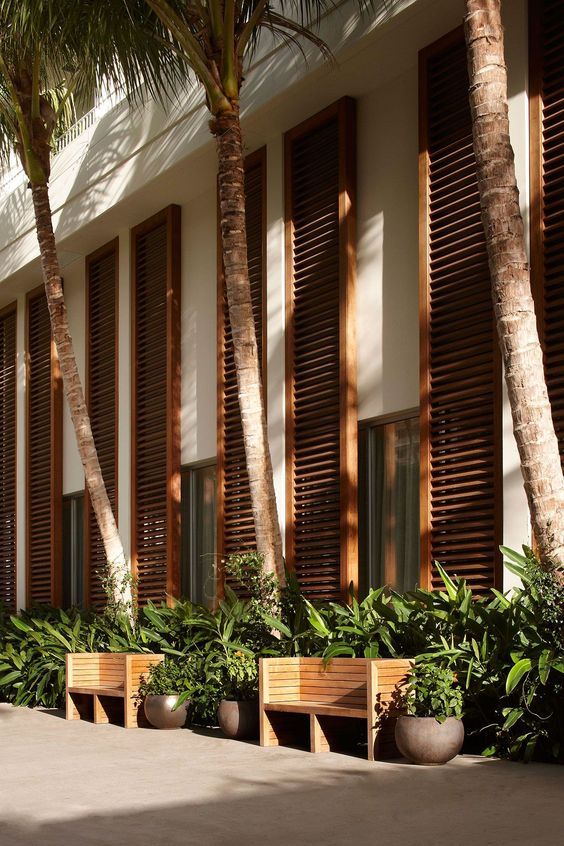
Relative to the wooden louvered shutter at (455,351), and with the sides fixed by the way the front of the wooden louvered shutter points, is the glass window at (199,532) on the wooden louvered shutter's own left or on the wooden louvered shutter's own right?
on the wooden louvered shutter's own right

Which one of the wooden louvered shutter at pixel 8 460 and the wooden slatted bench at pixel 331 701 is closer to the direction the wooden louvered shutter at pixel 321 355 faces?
the wooden slatted bench

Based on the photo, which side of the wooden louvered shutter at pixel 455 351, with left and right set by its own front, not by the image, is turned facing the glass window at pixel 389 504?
right

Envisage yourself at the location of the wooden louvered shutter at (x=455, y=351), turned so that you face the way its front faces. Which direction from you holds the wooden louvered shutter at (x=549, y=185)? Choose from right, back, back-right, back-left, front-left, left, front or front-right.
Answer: left

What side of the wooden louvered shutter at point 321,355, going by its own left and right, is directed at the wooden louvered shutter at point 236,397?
right

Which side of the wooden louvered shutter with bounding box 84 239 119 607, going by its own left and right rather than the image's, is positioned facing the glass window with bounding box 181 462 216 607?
left

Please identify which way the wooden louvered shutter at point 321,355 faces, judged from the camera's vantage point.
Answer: facing the viewer and to the left of the viewer

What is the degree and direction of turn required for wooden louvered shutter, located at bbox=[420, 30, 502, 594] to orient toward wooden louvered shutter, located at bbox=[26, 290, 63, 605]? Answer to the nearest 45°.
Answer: approximately 90° to its right

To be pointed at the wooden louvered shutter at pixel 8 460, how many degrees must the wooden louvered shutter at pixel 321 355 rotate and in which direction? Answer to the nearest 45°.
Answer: approximately 90° to its right
